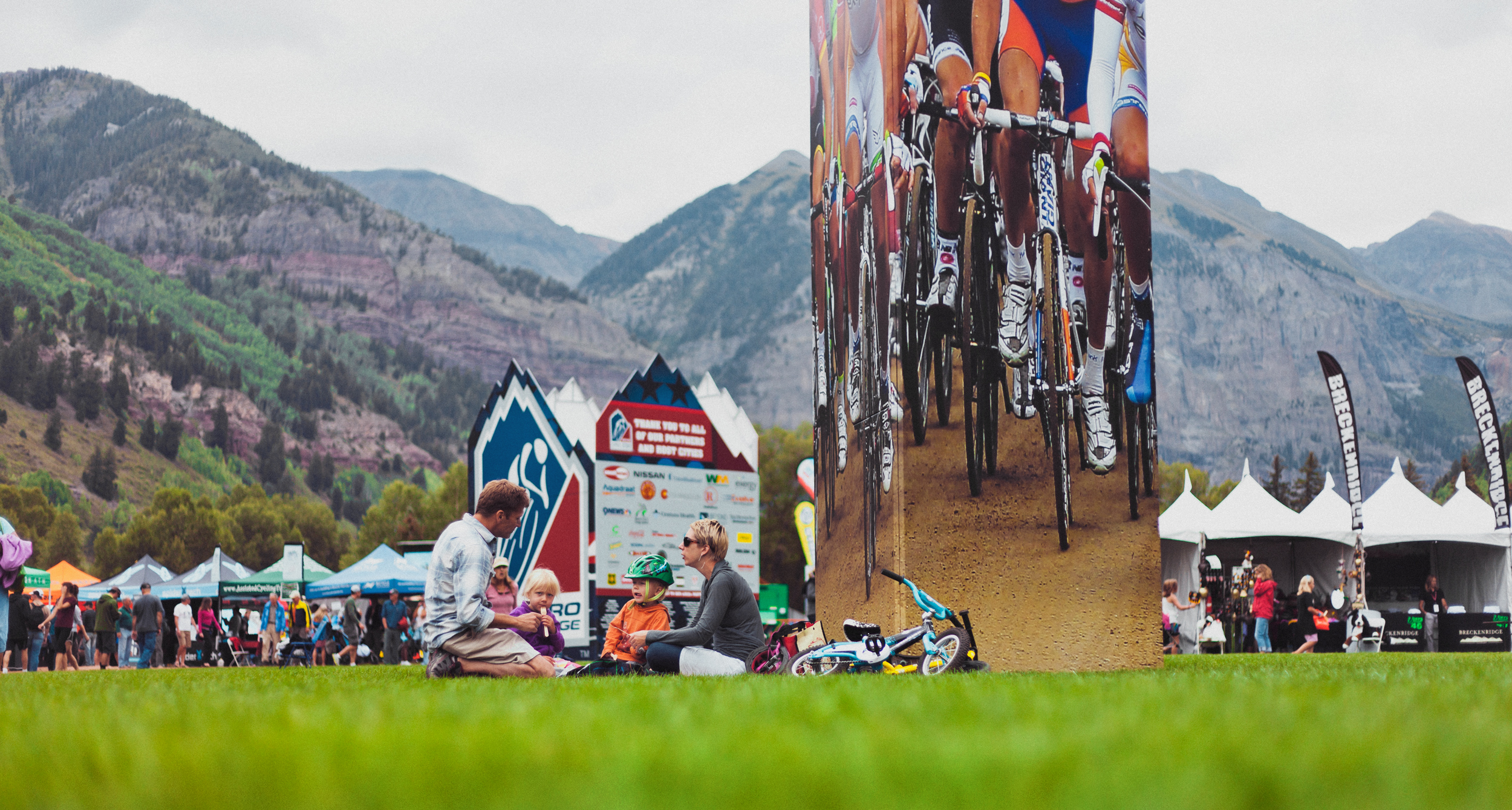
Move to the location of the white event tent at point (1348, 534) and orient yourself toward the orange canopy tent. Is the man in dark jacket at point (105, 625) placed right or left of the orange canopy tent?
left

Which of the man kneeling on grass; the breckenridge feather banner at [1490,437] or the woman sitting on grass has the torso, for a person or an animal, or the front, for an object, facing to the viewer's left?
the woman sitting on grass

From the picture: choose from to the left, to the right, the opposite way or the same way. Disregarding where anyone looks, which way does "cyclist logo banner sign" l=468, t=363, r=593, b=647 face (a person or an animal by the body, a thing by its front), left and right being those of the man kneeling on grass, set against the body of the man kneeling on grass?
to the right

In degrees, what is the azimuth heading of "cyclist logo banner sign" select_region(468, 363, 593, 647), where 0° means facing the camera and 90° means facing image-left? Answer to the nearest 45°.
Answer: approximately 0°

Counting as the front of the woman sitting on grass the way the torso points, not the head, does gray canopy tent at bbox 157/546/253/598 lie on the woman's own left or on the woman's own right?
on the woman's own right

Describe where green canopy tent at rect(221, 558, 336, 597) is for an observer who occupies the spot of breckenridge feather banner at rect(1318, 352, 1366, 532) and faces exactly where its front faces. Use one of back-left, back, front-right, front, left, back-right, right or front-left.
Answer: right

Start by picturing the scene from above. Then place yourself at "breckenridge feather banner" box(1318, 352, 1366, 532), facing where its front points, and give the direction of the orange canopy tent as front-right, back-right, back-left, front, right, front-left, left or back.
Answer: right

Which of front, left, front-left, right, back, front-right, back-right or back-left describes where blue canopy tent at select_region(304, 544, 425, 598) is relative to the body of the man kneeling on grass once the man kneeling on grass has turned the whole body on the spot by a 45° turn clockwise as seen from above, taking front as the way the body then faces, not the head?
back-left

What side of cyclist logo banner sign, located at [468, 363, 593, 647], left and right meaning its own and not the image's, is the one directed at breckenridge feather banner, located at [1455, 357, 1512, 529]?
left

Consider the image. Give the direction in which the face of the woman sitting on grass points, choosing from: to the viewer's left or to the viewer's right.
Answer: to the viewer's left

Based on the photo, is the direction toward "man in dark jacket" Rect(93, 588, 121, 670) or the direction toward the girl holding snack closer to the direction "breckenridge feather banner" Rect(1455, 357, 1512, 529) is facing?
the girl holding snack

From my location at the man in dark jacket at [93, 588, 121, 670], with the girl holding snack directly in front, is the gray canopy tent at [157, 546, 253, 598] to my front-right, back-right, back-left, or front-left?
back-left

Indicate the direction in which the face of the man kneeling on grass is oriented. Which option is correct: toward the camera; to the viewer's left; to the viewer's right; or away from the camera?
to the viewer's right
